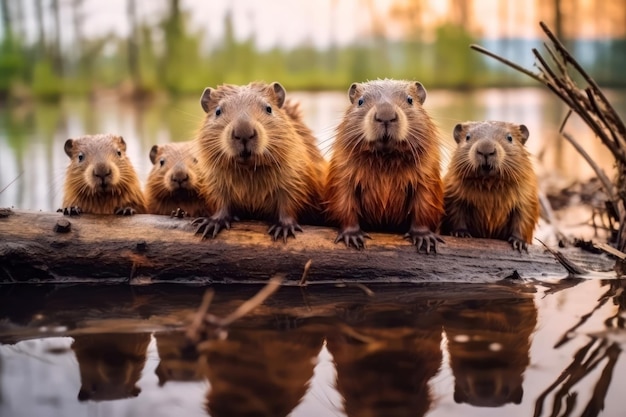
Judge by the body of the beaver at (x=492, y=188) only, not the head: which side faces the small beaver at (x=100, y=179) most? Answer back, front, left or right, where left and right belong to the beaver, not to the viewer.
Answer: right

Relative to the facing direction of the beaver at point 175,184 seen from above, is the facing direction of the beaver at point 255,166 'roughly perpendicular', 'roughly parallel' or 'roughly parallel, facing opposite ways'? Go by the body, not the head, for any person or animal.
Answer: roughly parallel

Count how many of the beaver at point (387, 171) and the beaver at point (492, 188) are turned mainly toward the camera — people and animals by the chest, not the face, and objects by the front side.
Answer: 2

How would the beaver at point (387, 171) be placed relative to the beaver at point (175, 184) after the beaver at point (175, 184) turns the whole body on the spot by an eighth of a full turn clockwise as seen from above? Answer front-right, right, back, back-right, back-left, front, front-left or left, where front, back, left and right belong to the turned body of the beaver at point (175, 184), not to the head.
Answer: left

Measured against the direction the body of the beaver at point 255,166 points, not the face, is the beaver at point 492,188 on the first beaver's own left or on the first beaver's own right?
on the first beaver's own left

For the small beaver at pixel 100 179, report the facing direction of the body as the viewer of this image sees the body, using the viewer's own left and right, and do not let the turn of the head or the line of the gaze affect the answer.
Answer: facing the viewer

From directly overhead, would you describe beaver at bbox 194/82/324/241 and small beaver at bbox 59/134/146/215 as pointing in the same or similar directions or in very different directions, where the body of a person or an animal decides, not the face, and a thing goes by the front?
same or similar directions

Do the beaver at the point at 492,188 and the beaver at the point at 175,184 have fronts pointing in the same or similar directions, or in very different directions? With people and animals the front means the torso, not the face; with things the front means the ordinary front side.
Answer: same or similar directions

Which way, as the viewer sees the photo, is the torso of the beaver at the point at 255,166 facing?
toward the camera

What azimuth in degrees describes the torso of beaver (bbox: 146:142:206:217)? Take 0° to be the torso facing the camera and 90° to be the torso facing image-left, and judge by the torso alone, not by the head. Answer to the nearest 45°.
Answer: approximately 0°

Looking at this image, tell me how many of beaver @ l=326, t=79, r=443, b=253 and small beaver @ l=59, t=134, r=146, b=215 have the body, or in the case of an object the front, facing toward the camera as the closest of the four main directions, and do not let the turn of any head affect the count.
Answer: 2

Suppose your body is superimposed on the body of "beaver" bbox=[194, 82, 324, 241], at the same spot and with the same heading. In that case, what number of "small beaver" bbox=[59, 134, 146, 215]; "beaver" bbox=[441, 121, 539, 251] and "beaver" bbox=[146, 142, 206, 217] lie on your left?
1

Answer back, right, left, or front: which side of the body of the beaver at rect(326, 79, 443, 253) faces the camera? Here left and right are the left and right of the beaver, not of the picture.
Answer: front

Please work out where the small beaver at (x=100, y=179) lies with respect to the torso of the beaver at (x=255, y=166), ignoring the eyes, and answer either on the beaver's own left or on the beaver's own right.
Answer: on the beaver's own right

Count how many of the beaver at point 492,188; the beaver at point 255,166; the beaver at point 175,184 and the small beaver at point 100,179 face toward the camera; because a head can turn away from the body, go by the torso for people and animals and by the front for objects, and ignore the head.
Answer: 4
